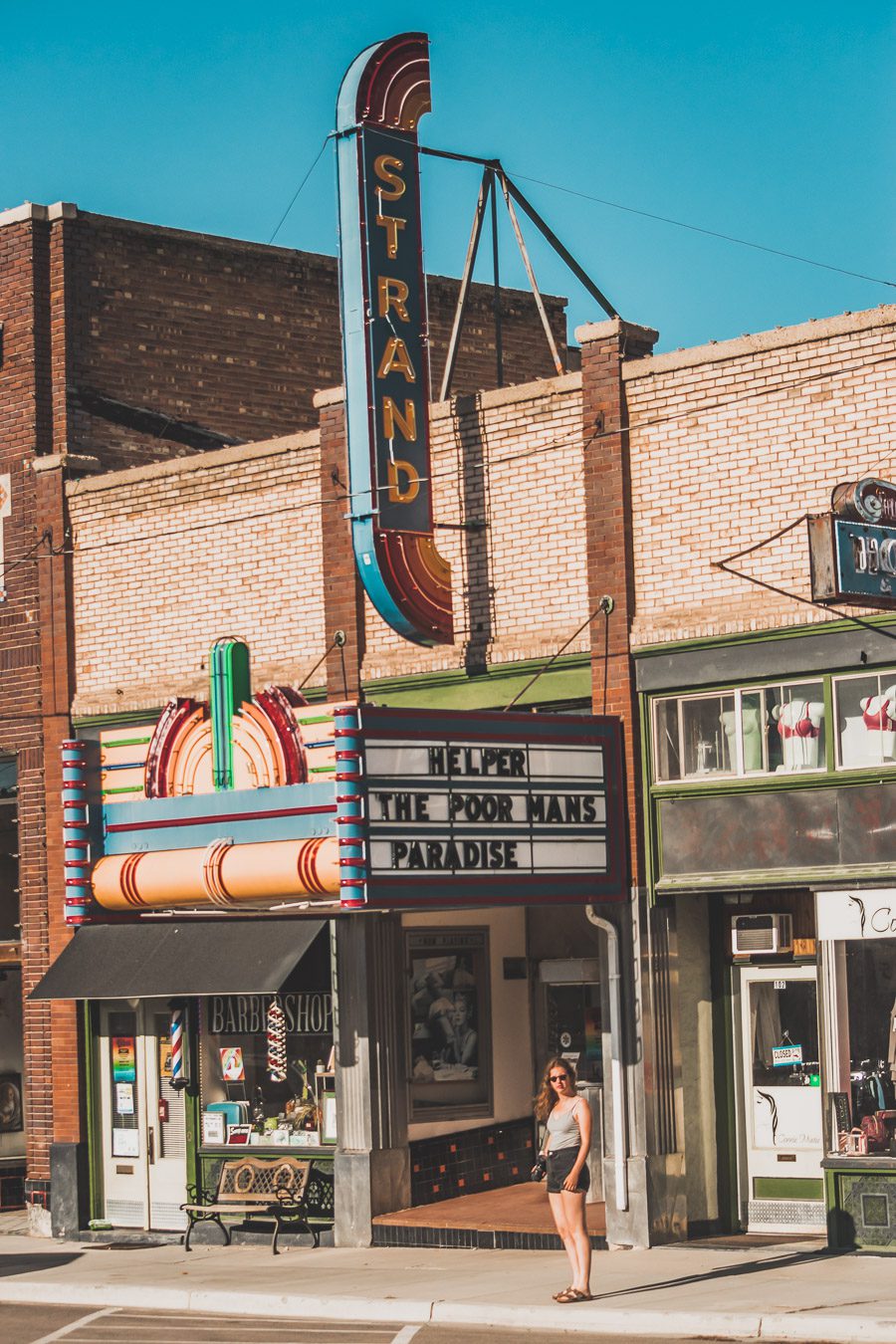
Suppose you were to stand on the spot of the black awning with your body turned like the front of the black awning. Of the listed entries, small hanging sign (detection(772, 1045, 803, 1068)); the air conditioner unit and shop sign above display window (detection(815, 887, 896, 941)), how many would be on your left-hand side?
3

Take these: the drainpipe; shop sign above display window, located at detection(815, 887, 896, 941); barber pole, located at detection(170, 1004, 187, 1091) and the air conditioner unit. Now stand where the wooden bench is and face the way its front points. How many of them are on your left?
3

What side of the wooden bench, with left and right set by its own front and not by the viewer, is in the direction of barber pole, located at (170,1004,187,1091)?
right

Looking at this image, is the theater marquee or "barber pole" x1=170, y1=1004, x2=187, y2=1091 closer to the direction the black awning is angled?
the theater marquee

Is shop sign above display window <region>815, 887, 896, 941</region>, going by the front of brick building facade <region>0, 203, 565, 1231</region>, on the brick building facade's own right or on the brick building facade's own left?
on the brick building facade's own left

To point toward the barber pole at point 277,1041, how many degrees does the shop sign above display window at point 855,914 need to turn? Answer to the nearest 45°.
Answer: approximately 135° to its right

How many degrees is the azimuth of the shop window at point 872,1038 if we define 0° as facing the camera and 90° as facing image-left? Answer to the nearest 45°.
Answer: approximately 45°

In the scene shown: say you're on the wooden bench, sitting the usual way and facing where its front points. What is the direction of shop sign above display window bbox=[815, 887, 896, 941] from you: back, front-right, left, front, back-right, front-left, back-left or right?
left

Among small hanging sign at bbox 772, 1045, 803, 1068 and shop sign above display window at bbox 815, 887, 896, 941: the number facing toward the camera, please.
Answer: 2
